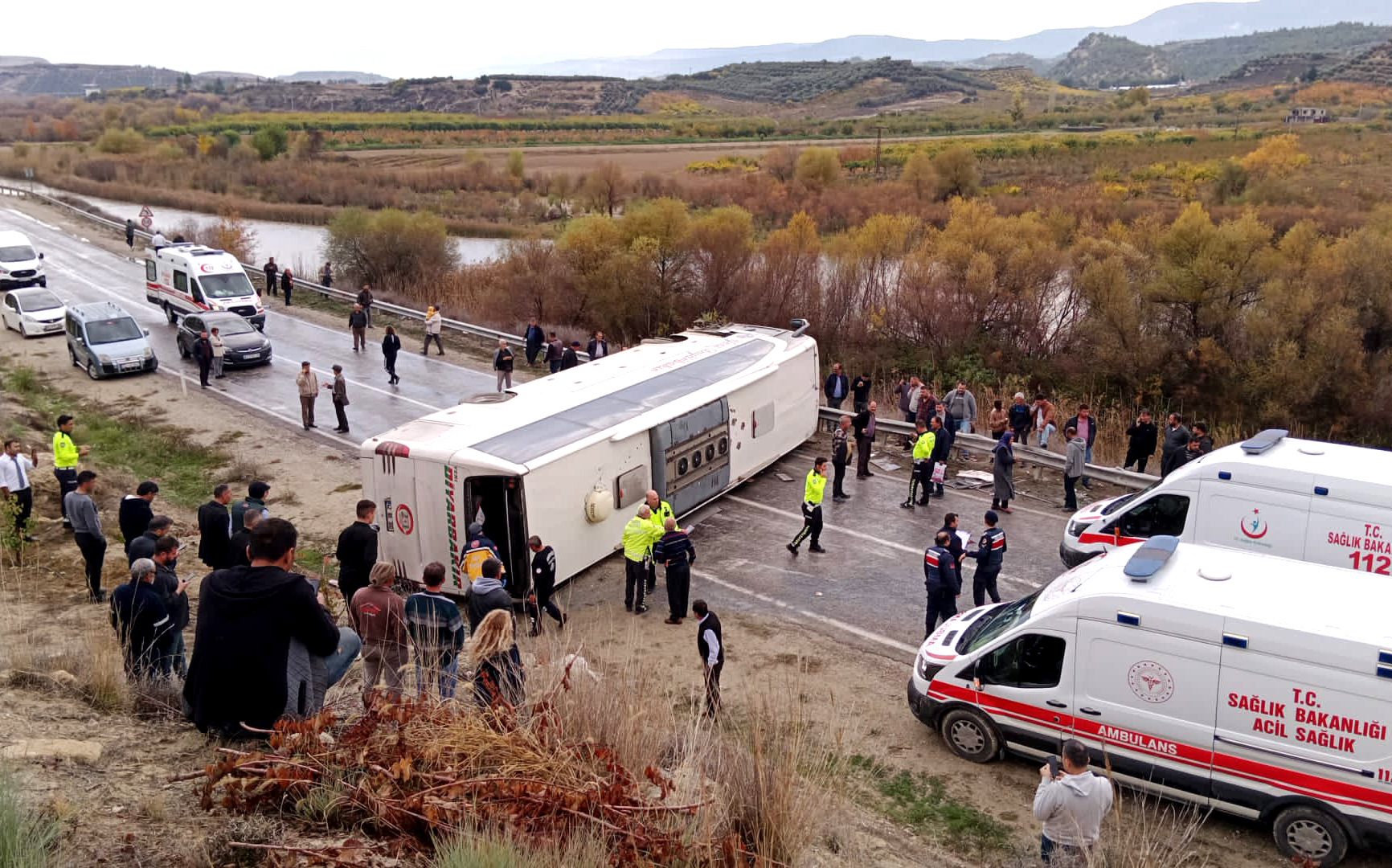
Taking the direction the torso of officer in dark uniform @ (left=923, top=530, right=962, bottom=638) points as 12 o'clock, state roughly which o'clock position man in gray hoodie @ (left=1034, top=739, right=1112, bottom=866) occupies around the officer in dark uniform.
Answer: The man in gray hoodie is roughly at 4 o'clock from the officer in dark uniform.

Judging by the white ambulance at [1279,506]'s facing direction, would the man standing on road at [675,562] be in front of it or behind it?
in front

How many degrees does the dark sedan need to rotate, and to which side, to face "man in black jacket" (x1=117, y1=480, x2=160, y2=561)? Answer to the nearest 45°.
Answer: approximately 45° to its right

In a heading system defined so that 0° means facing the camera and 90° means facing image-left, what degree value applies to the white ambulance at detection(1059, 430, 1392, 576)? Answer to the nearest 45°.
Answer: approximately 90°

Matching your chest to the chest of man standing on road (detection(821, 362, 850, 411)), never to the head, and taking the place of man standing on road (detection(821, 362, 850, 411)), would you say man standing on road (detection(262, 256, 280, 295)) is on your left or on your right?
on your right

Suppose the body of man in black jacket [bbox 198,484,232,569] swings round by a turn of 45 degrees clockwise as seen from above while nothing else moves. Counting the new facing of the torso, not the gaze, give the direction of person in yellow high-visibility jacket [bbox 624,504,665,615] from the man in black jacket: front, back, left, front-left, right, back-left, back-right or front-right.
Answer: front

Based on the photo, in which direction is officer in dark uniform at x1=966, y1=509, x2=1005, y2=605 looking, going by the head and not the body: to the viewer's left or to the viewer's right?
to the viewer's left

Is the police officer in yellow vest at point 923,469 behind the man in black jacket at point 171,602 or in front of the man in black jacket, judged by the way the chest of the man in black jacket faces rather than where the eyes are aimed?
in front

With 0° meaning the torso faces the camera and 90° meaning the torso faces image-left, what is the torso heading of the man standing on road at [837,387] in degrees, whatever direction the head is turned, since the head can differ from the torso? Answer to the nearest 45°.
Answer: approximately 0°

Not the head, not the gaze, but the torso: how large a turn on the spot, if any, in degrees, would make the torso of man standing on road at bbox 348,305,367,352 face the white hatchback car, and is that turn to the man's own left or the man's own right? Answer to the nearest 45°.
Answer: approximately 135° to the man's own right

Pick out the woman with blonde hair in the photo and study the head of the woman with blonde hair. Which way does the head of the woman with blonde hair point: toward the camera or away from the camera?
away from the camera

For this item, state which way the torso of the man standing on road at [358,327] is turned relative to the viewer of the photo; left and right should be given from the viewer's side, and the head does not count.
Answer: facing the viewer

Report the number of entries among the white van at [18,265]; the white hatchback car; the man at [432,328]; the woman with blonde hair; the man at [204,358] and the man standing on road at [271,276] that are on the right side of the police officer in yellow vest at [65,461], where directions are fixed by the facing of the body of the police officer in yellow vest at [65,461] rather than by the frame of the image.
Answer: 1

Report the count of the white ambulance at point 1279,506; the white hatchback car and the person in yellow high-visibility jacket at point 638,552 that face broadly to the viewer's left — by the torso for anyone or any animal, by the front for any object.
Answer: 1
